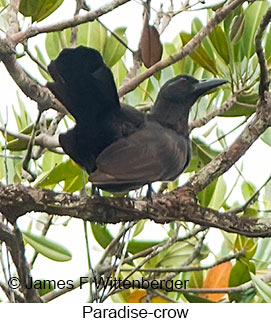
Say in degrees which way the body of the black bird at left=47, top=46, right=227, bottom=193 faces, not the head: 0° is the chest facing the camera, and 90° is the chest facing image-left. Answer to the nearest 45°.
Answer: approximately 270°

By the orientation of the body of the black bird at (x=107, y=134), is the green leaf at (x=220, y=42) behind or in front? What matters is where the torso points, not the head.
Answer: in front

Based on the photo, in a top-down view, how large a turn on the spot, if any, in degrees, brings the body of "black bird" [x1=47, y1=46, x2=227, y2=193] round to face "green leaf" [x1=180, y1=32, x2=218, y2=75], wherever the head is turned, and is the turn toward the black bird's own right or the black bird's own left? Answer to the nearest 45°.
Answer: approximately 45° to the black bird's own left

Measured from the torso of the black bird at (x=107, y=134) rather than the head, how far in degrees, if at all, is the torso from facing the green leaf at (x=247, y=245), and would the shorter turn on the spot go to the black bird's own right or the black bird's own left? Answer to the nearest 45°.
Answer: approximately 45° to the black bird's own left

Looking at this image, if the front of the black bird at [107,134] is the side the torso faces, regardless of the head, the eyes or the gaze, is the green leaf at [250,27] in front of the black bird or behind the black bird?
in front
